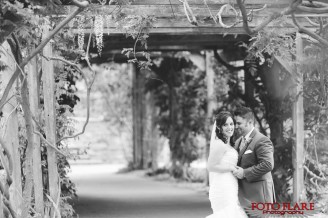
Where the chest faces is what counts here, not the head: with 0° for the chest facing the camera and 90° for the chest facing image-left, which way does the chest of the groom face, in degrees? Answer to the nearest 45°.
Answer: approximately 45°

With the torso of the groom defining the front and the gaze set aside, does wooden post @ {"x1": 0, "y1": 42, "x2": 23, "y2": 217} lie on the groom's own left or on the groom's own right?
on the groom's own right
